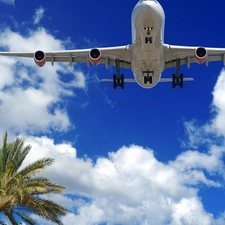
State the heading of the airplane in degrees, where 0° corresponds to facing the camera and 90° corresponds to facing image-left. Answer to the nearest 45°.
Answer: approximately 0°
